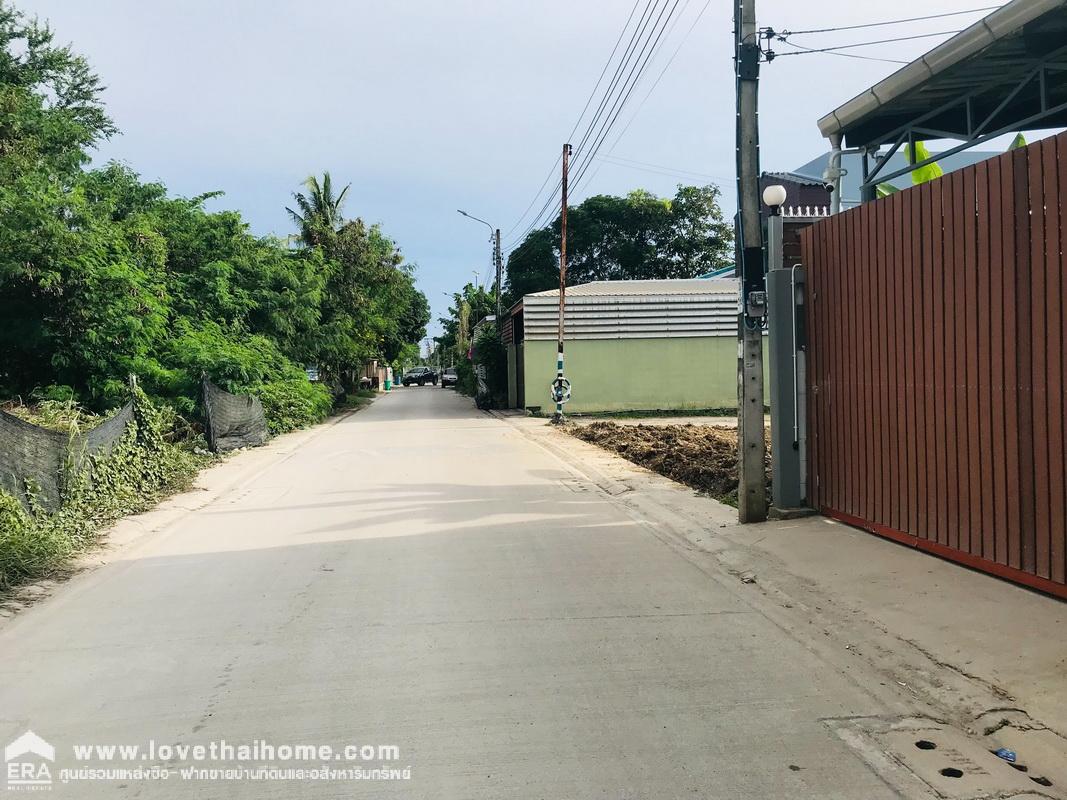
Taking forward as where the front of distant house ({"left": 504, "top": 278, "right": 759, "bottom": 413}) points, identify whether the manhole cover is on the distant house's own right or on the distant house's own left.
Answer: on the distant house's own left

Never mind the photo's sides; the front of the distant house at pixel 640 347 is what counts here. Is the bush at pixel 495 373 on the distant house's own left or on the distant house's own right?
on the distant house's own right

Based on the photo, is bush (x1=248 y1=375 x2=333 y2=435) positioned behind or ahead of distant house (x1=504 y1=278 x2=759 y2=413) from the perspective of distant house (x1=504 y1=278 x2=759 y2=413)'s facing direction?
ahead

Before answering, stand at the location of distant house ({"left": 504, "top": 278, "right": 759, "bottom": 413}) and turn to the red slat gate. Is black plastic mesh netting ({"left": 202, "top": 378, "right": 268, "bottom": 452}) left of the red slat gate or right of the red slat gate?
right
